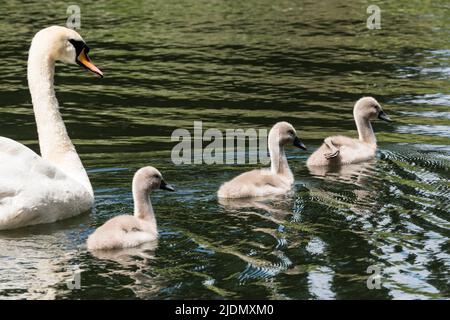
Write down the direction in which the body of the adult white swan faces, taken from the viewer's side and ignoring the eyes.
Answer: to the viewer's right
